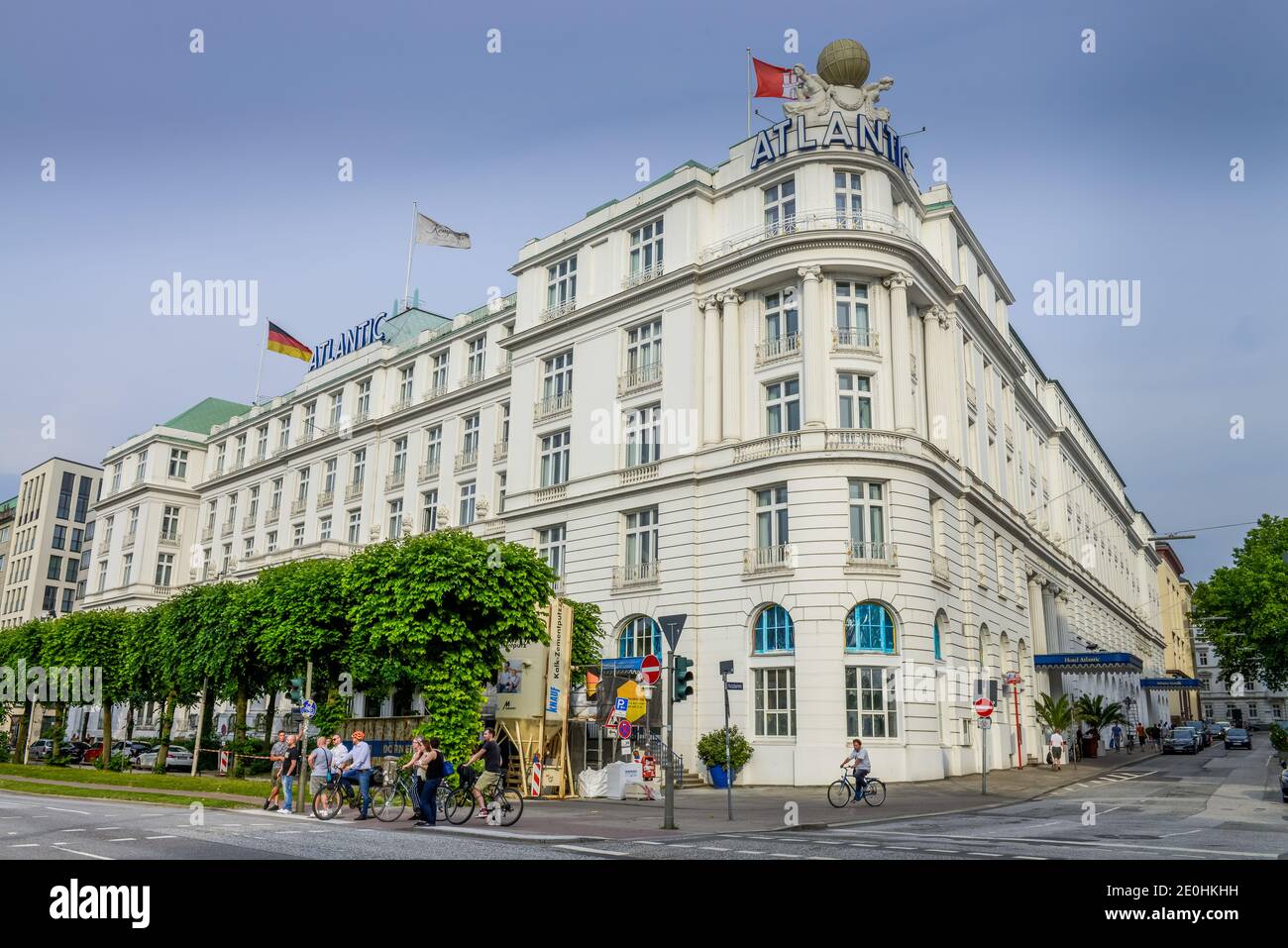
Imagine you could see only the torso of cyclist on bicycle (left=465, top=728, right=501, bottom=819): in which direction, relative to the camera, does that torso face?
to the viewer's left

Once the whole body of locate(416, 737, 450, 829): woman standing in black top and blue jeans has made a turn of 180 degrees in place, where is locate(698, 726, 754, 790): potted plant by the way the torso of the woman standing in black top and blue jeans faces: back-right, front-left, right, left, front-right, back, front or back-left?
front-left

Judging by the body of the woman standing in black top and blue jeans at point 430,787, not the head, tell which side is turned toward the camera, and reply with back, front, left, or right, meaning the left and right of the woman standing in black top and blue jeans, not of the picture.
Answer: left

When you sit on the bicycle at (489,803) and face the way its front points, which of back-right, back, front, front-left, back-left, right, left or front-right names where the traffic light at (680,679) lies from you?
back

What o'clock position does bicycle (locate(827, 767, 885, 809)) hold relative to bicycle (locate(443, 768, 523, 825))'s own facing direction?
bicycle (locate(827, 767, 885, 809)) is roughly at 5 o'clock from bicycle (locate(443, 768, 523, 825)).

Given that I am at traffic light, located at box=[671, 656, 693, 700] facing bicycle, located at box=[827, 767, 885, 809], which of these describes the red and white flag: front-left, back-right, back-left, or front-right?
front-left

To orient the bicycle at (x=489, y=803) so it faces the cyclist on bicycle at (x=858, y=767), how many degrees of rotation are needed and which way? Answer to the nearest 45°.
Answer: approximately 135° to its right

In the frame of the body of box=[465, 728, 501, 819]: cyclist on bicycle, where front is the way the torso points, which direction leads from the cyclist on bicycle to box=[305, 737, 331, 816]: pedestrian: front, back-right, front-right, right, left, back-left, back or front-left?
front-right

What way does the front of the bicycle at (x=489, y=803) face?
to the viewer's left

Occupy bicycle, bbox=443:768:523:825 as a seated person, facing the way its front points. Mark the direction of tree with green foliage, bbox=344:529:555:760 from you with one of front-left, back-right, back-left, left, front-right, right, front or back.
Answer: right

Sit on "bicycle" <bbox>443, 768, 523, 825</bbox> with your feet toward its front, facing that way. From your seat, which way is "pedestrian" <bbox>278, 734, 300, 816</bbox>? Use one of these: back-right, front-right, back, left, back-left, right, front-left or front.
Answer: front-right

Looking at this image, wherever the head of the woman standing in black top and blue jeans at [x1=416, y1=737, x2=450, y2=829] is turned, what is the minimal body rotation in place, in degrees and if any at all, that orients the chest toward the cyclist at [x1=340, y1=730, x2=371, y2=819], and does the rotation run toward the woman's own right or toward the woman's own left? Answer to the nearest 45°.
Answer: approximately 45° to the woman's own right

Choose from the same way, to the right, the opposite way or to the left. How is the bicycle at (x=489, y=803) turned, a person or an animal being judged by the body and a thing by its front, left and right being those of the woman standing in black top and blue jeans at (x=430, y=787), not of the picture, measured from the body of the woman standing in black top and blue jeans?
the same way

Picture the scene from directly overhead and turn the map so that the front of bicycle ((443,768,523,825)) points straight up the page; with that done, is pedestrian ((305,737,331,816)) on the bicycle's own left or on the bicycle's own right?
on the bicycle's own right

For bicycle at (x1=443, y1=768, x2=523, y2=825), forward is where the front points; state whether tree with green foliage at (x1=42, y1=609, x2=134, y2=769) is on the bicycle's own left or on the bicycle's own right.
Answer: on the bicycle's own right
